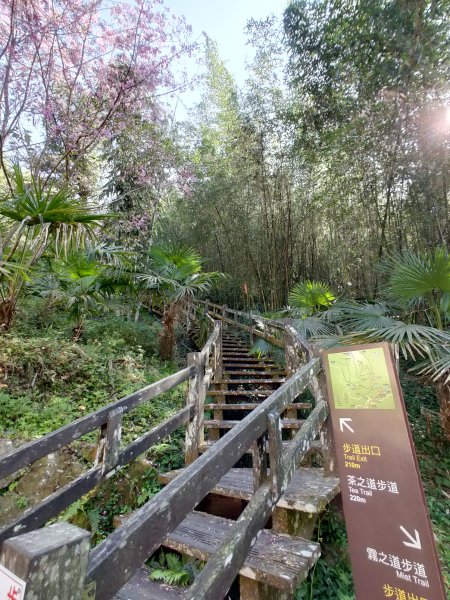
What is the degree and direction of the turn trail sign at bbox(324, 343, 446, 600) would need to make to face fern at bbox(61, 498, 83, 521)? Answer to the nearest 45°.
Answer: approximately 90° to its right

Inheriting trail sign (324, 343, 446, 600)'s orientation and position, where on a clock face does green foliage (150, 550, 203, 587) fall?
The green foliage is roughly at 3 o'clock from the trail sign.

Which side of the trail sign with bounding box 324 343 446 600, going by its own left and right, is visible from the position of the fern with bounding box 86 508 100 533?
right

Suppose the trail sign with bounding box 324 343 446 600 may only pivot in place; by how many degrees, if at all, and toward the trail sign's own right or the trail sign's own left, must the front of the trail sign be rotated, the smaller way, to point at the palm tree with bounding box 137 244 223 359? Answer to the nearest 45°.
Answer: approximately 135° to the trail sign's own right

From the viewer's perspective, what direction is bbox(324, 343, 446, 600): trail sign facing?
toward the camera

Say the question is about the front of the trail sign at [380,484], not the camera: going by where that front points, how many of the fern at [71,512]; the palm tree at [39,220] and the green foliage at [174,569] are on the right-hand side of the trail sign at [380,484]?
3

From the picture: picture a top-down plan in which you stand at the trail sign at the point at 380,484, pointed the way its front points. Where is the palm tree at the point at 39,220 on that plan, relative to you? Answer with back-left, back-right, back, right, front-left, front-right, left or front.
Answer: right

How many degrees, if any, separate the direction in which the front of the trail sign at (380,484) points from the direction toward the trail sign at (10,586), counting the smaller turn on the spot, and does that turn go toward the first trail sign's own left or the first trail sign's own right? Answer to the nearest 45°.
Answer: approximately 45° to the first trail sign's own right
